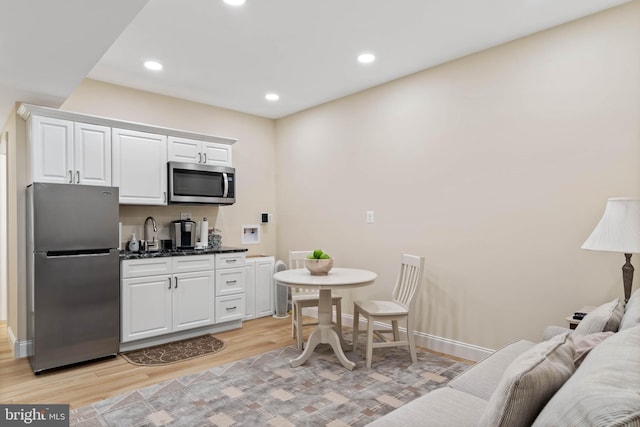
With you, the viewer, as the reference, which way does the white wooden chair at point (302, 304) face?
facing the viewer and to the right of the viewer

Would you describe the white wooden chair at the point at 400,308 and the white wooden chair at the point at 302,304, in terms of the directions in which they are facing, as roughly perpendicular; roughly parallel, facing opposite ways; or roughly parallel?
roughly perpendicular

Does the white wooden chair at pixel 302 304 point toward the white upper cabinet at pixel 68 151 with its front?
no

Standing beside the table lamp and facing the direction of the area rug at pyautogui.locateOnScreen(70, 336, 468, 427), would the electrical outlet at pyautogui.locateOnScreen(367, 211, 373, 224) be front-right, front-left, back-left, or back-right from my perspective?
front-right

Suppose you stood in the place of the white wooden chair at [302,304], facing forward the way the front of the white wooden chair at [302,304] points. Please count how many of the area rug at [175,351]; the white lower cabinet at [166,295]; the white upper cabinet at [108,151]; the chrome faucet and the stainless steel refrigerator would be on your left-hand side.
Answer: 0

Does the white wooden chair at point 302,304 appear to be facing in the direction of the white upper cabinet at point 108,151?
no

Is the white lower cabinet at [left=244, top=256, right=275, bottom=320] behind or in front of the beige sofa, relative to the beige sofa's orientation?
in front

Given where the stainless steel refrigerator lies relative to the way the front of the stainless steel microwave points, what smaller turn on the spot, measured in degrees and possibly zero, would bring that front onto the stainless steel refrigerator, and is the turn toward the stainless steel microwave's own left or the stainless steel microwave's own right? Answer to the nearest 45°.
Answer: approximately 90° to the stainless steel microwave's own right

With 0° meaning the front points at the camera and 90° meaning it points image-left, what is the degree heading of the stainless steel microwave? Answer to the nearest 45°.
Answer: approximately 315°

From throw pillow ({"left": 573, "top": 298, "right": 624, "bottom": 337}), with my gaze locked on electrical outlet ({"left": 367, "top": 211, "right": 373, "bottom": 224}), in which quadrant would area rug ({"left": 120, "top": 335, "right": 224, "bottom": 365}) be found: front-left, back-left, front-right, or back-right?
front-left

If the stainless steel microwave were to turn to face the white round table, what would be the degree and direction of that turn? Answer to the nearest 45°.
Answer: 0° — it already faces it

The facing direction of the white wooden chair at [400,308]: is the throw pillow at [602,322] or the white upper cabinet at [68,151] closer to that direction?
the white upper cabinet

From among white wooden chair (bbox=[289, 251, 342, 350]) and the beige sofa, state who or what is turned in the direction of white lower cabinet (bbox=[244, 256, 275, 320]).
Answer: the beige sofa

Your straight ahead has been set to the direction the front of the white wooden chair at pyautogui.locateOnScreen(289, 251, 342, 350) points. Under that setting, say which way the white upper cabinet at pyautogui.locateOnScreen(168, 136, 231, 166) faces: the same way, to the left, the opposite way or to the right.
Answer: the same way

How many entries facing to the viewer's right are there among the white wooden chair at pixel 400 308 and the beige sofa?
0
